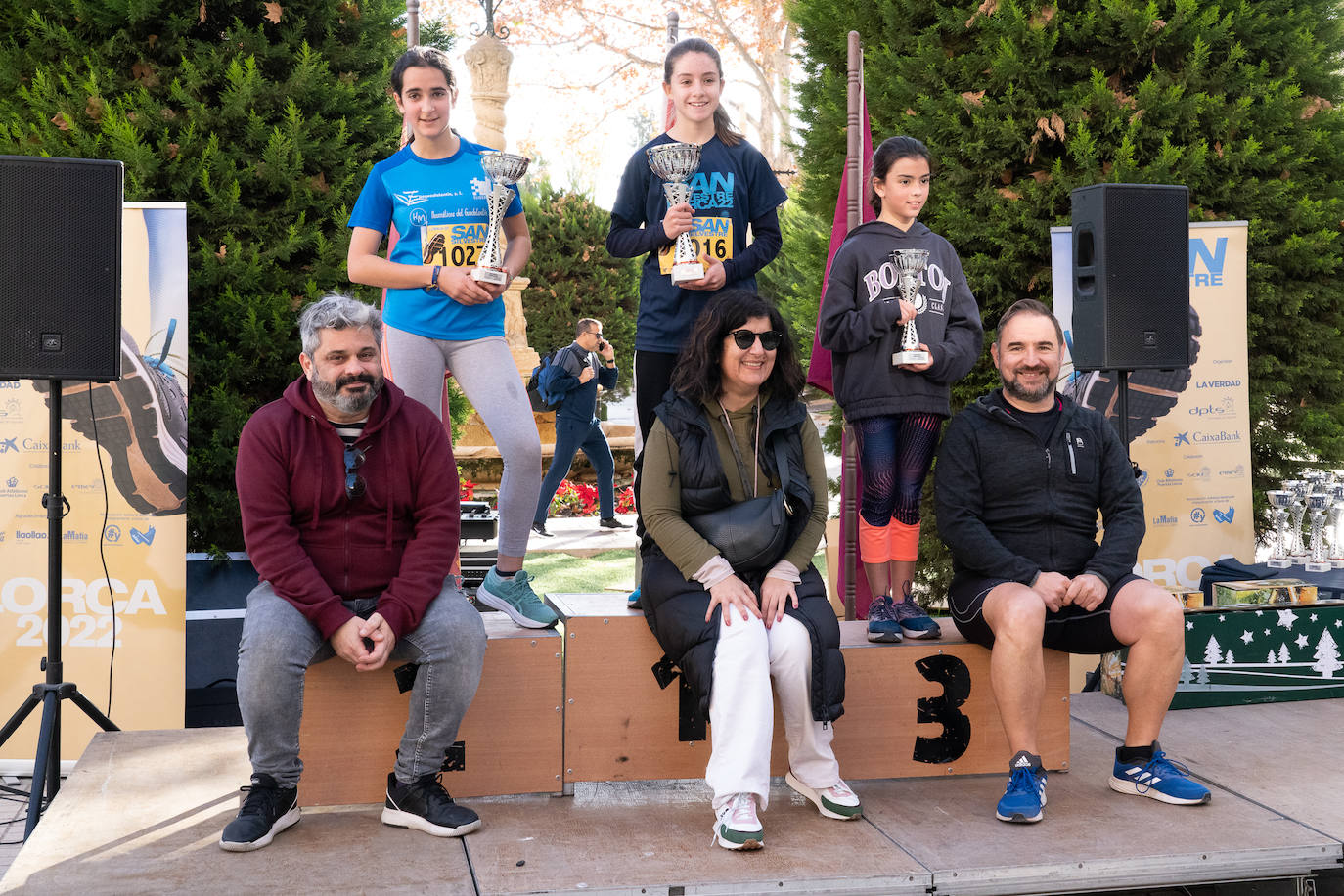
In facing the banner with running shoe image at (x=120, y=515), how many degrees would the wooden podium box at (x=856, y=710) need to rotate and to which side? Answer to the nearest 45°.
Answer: approximately 90° to its right

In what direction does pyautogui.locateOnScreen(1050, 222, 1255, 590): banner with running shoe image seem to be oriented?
toward the camera

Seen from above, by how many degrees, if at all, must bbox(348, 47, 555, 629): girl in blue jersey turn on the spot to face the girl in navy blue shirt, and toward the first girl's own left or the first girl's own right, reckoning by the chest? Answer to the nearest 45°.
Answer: approximately 45° to the first girl's own left

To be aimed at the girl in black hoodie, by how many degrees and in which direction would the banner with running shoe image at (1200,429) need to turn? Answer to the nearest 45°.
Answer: approximately 45° to its right

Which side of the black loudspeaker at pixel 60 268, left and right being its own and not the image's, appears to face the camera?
front

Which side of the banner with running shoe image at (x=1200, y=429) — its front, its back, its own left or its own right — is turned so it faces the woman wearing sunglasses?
front

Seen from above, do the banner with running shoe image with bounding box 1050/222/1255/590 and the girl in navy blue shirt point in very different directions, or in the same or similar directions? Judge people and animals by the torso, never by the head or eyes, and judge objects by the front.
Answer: same or similar directions

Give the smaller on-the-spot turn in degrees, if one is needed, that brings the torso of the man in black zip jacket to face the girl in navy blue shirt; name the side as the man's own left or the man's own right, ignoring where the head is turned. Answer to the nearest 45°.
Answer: approximately 90° to the man's own right

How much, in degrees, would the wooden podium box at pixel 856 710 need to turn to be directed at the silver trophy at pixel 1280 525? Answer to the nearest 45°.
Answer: approximately 135° to its left

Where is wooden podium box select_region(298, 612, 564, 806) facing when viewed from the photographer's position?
facing the viewer

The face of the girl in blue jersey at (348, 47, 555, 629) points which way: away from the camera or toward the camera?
toward the camera

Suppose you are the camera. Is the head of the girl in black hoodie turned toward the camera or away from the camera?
toward the camera

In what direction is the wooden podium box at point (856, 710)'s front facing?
toward the camera
